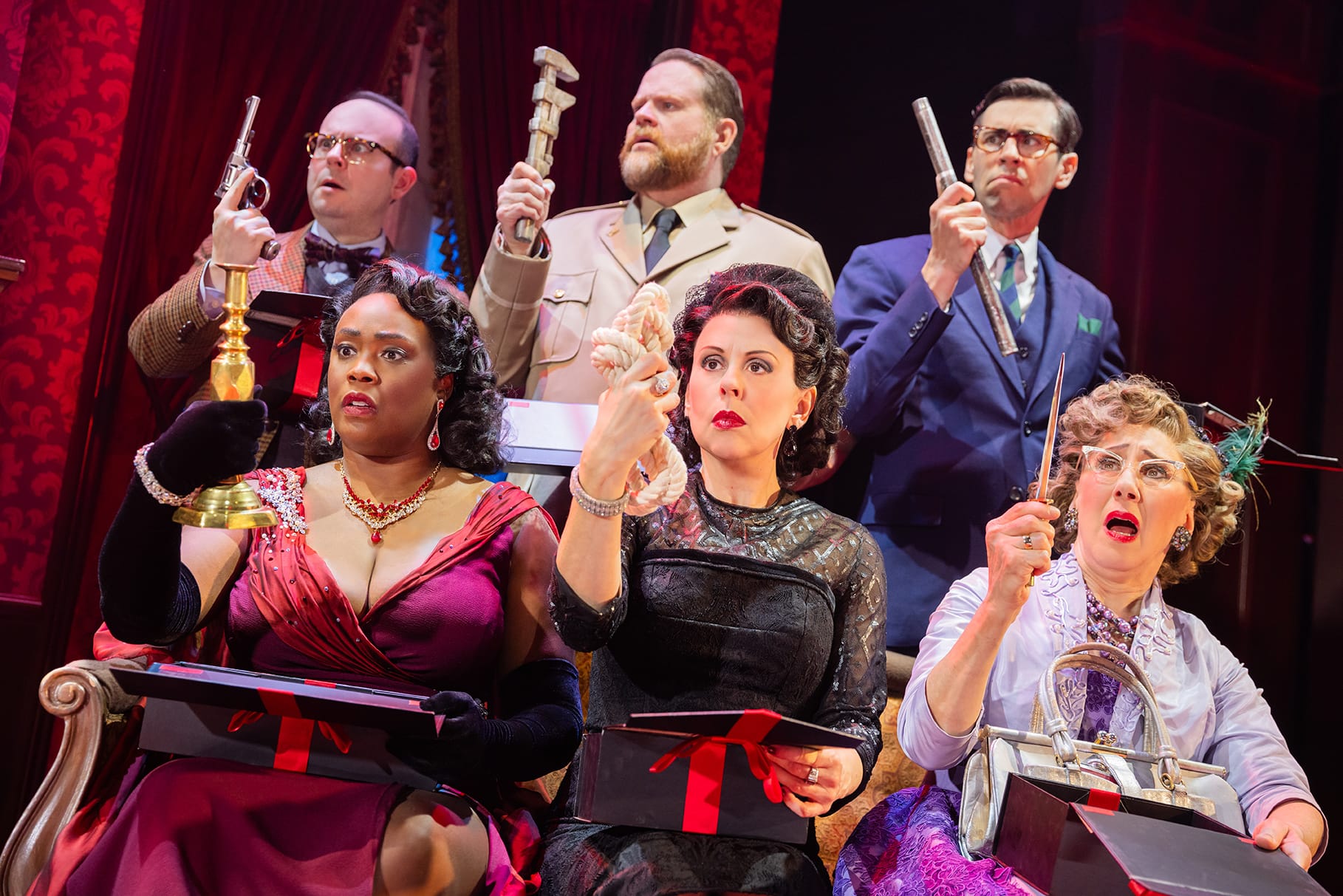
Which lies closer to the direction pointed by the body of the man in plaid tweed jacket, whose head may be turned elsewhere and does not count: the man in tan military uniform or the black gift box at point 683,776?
the black gift box

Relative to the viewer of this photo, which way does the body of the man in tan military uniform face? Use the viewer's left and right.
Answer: facing the viewer and to the left of the viewer

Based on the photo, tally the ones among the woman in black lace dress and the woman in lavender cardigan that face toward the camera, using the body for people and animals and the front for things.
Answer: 2

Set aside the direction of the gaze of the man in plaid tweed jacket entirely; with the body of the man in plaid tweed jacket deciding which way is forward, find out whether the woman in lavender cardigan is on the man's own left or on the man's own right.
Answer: on the man's own left

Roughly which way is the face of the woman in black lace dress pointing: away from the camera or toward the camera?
toward the camera

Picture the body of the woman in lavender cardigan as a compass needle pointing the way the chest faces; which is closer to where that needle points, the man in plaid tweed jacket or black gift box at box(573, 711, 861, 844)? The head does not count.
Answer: the black gift box

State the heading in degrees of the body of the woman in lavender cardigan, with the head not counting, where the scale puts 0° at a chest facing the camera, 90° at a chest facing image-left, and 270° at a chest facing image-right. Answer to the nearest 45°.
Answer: approximately 0°

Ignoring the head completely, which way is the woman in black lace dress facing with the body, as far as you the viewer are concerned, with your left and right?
facing the viewer
